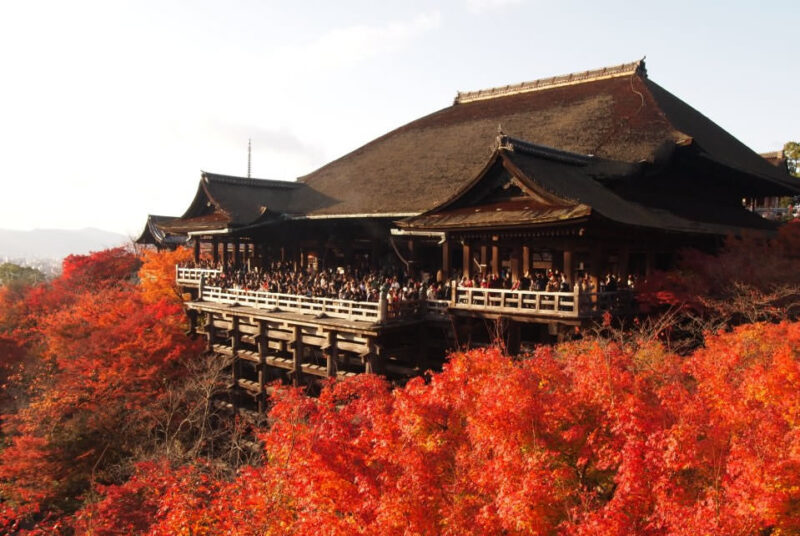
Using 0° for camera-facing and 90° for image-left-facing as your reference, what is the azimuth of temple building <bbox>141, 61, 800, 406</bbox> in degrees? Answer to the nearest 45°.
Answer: approximately 45°
